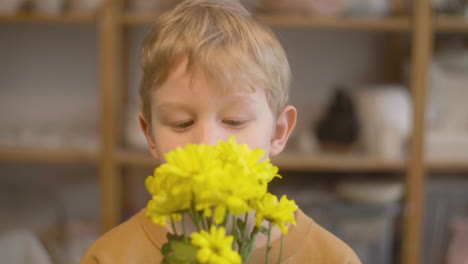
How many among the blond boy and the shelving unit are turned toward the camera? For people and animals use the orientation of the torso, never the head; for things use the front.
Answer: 2

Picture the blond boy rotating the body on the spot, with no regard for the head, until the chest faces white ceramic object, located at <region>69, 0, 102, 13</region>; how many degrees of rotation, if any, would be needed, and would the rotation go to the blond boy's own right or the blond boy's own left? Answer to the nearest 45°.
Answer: approximately 180°

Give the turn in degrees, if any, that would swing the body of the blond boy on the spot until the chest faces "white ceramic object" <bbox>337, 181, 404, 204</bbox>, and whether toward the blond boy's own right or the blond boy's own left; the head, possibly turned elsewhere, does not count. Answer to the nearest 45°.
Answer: approximately 180°

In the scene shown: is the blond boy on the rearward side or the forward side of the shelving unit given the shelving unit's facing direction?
on the forward side

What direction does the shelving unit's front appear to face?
toward the camera

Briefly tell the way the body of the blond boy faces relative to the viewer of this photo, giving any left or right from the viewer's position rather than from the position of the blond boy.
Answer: facing the viewer
